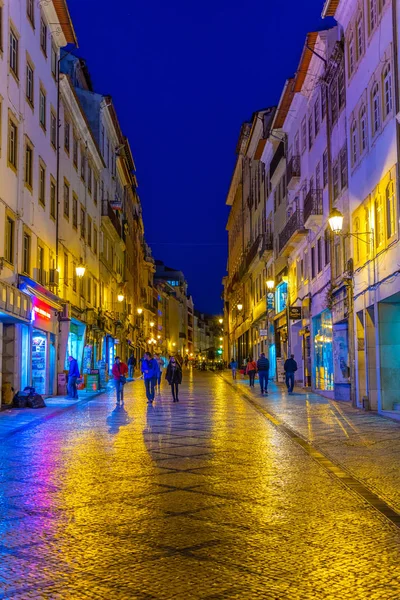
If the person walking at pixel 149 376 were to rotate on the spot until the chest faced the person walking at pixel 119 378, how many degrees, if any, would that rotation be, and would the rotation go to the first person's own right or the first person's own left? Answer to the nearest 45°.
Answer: approximately 135° to the first person's own right

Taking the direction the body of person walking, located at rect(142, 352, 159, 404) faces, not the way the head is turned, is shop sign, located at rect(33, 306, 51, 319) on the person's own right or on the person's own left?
on the person's own right

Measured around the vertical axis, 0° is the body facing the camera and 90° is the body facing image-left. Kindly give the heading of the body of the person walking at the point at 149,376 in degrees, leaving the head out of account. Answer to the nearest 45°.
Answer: approximately 0°

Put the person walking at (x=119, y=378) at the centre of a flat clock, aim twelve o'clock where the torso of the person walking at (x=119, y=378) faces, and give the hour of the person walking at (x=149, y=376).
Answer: the person walking at (x=149, y=376) is roughly at 10 o'clock from the person walking at (x=119, y=378).

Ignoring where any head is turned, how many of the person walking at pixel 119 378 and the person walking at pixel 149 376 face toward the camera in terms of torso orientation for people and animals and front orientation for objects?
2

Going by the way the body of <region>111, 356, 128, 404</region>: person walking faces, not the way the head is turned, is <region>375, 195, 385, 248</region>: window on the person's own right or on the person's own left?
on the person's own left
